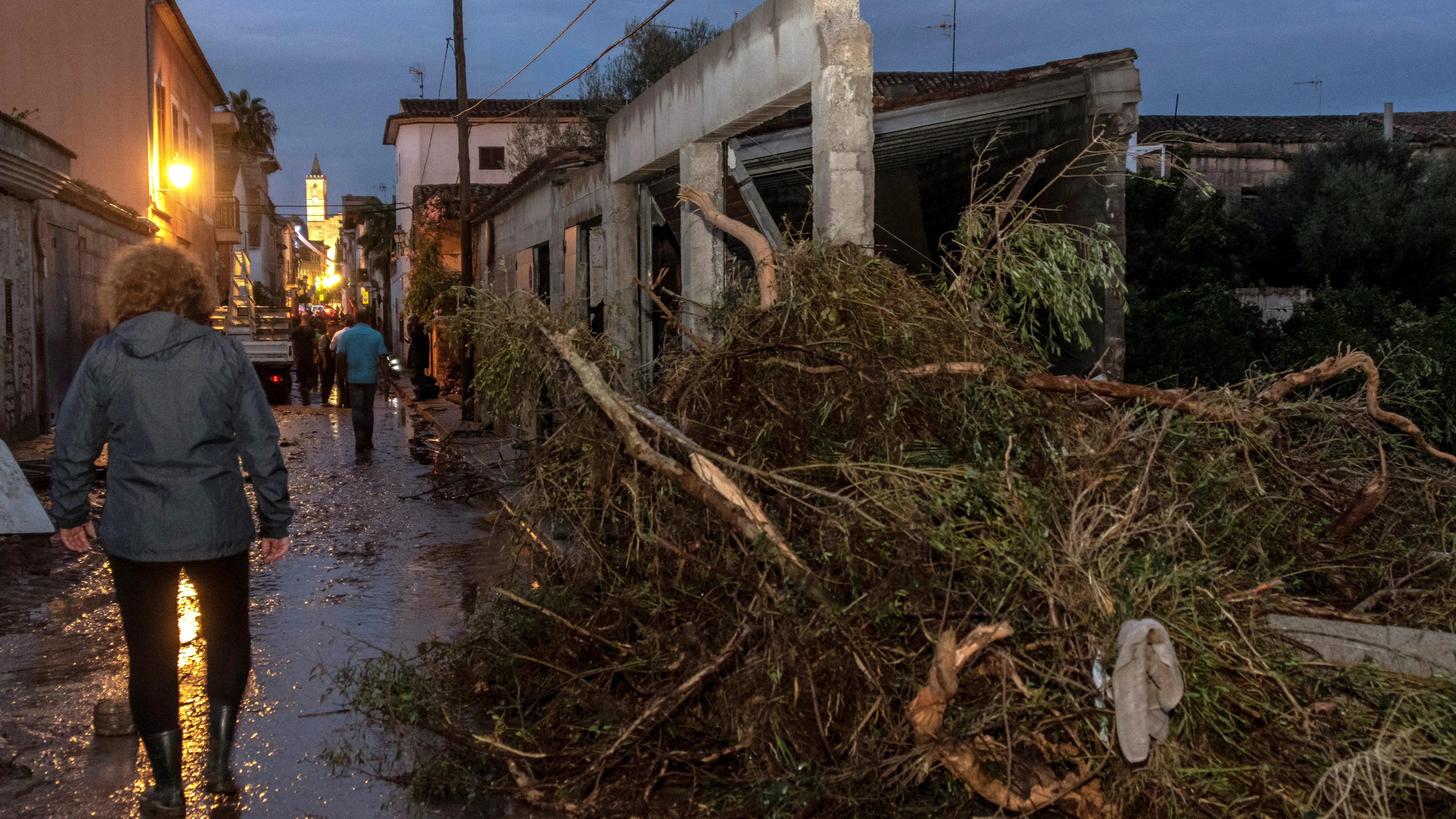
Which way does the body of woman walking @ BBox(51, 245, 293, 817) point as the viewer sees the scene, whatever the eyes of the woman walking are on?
away from the camera

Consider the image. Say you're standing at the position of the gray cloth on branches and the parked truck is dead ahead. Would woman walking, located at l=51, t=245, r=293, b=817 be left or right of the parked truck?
left

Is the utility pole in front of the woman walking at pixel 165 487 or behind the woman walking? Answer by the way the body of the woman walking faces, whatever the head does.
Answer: in front

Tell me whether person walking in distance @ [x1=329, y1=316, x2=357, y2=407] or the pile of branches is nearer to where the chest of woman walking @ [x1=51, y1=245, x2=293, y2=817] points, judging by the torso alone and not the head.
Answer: the person walking in distance

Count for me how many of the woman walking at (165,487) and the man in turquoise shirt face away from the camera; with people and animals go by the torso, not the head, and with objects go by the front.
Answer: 2

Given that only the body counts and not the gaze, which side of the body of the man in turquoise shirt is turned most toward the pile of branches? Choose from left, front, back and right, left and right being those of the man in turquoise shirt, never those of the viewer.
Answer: back

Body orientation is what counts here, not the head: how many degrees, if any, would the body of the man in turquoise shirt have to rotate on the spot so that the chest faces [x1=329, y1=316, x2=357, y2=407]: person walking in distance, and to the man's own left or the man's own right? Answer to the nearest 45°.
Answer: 0° — they already face them

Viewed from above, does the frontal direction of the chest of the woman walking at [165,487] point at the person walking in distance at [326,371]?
yes

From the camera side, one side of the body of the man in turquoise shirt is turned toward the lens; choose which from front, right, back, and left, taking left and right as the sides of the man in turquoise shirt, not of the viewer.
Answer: back

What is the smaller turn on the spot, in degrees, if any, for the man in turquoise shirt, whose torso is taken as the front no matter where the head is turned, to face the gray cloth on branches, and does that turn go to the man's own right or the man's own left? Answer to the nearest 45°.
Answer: approximately 180°

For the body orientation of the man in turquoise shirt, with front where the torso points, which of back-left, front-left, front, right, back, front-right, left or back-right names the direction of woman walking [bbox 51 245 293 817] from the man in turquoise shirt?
back

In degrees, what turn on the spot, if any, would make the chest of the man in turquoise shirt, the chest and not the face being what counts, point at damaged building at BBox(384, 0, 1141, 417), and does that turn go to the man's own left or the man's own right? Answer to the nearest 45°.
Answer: approximately 135° to the man's own right
